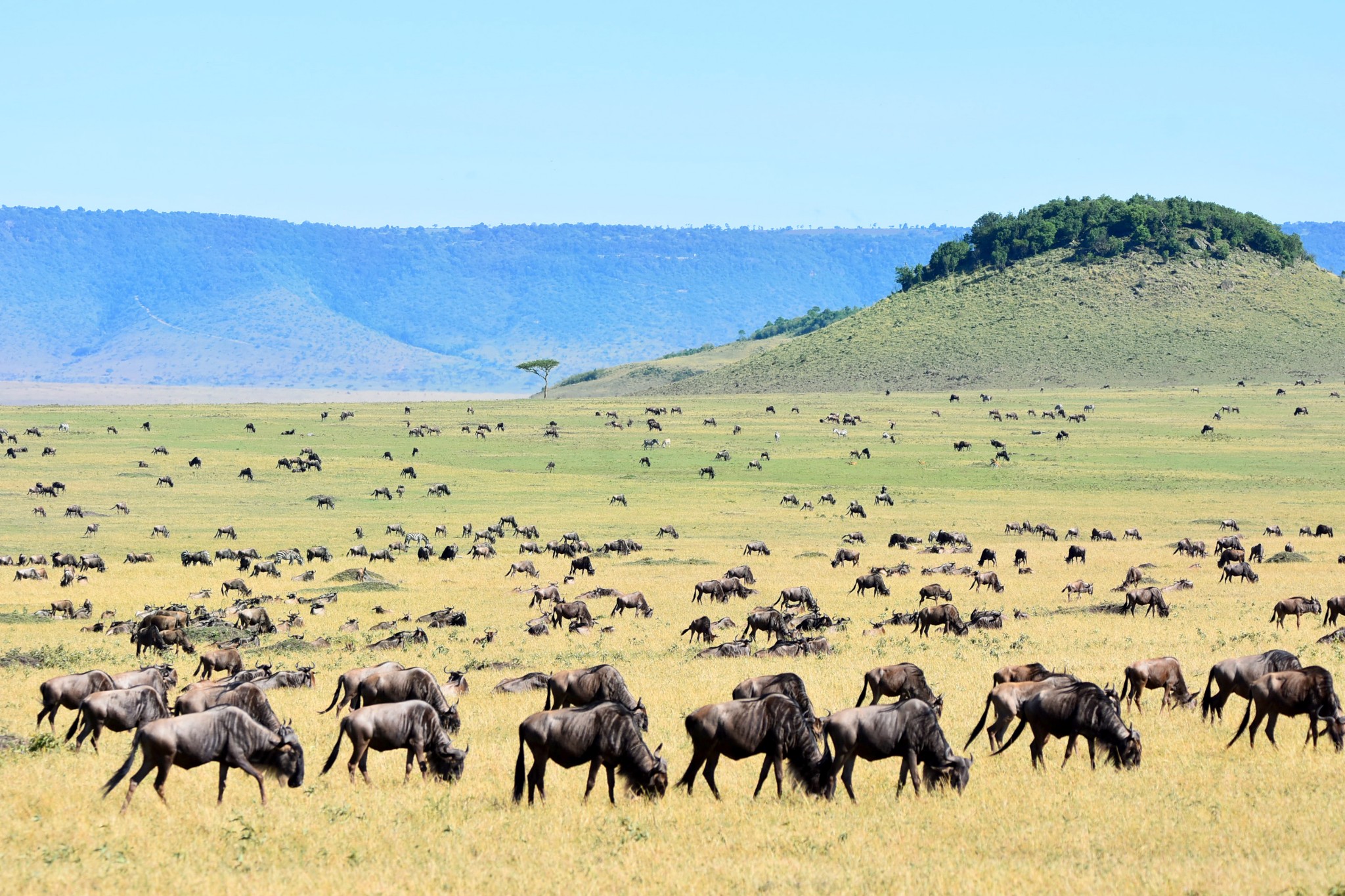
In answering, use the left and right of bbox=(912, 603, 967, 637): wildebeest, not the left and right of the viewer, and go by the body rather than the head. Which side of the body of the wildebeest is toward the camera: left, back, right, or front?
right

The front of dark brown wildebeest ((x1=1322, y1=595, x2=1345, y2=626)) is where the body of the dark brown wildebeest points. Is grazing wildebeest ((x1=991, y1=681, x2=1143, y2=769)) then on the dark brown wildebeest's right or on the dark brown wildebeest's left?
on the dark brown wildebeest's right

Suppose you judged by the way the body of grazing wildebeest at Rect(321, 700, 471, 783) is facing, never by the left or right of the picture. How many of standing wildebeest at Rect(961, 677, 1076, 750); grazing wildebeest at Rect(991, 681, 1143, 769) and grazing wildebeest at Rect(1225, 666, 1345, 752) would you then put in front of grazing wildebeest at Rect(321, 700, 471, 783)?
3

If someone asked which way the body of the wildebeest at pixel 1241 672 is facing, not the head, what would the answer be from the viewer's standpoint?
to the viewer's right

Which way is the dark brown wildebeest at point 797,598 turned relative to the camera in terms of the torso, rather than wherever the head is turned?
to the viewer's right

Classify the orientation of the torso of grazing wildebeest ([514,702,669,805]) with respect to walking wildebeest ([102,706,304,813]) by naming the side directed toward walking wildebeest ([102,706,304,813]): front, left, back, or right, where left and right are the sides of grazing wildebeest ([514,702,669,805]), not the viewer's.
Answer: back

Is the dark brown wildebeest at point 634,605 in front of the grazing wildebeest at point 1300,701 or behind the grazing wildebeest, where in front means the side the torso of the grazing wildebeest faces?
behind

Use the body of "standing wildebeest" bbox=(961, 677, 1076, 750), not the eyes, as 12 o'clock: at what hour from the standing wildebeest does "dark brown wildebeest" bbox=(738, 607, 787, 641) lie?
The dark brown wildebeest is roughly at 8 o'clock from the standing wildebeest.

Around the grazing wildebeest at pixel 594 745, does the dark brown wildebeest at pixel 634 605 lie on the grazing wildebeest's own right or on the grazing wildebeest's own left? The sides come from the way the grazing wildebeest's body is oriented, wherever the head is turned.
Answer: on the grazing wildebeest's own left

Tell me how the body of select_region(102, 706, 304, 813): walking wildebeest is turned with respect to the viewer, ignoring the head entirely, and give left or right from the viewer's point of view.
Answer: facing to the right of the viewer

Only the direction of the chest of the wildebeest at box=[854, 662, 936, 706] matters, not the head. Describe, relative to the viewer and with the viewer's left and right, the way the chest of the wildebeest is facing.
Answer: facing to the right of the viewer

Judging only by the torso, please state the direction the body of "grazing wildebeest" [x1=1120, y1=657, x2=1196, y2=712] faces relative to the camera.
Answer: to the viewer's right

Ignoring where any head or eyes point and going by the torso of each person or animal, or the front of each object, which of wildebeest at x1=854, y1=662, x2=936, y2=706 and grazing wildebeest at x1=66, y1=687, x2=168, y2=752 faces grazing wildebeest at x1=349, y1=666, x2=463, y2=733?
grazing wildebeest at x1=66, y1=687, x2=168, y2=752

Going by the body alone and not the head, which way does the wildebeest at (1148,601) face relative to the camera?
to the viewer's right

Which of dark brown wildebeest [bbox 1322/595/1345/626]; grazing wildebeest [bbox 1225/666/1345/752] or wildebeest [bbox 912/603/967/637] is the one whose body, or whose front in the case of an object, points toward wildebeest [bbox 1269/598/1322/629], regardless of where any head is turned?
wildebeest [bbox 912/603/967/637]

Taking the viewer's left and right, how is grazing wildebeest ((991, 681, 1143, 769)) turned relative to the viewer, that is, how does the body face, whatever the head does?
facing to the right of the viewer
